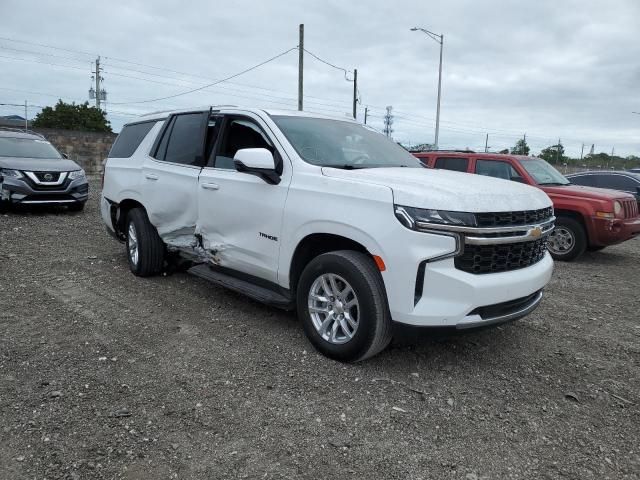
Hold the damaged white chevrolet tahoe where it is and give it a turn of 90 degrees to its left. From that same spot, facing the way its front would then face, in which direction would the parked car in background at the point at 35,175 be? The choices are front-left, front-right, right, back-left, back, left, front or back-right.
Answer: left

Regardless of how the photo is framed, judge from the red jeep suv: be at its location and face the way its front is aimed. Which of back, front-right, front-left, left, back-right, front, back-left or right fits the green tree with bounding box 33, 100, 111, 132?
back

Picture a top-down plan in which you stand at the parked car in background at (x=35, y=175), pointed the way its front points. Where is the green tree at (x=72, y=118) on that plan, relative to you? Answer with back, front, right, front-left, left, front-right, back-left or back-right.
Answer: back-left

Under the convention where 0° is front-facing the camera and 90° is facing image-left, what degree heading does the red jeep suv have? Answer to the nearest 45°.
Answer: approximately 315°

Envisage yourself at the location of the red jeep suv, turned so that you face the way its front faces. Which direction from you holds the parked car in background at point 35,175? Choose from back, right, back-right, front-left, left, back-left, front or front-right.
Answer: back-right

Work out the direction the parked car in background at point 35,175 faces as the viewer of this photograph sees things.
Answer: facing the viewer and to the right of the viewer

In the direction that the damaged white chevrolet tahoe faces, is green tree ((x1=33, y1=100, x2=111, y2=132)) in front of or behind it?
behind

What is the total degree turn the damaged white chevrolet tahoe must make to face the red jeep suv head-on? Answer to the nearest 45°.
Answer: approximately 90° to its left
